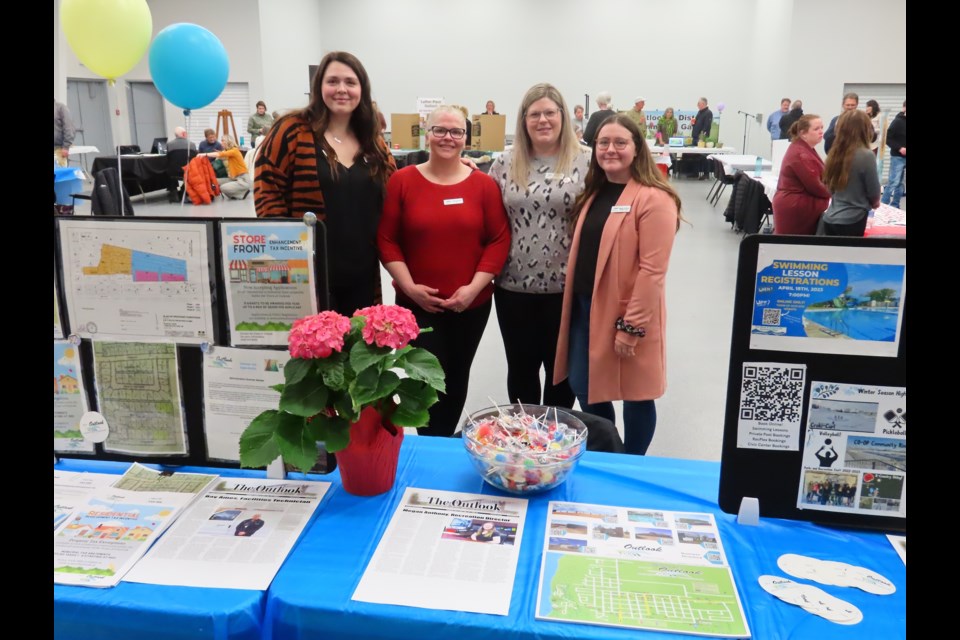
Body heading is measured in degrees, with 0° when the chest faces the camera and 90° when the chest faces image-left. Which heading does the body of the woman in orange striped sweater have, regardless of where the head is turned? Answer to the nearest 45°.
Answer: approximately 315°

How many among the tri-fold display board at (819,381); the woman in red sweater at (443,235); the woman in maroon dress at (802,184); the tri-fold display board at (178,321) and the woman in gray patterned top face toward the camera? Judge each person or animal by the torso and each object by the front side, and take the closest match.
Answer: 4

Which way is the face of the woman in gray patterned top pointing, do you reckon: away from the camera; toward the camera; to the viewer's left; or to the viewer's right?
toward the camera

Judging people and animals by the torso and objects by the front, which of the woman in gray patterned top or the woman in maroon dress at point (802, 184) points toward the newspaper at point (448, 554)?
the woman in gray patterned top

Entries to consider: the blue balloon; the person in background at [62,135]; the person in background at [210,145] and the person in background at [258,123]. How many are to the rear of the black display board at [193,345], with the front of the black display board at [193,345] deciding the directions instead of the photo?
4

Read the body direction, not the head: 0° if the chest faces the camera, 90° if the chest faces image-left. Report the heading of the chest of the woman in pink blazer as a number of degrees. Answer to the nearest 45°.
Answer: approximately 45°

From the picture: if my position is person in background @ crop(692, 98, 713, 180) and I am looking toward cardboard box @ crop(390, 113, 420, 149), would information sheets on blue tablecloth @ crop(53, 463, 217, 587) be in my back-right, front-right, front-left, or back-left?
front-left

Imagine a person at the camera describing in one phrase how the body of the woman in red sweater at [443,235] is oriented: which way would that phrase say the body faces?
toward the camera

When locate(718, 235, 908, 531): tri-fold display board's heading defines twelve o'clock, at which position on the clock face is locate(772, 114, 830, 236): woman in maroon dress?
The woman in maroon dress is roughly at 6 o'clock from the tri-fold display board.

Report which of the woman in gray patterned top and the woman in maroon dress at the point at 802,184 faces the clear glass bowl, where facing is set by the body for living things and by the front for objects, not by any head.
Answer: the woman in gray patterned top

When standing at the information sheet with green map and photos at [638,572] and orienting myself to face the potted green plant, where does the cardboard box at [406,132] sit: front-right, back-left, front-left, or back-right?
front-right

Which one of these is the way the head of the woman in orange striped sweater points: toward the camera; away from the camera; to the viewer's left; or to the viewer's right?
toward the camera

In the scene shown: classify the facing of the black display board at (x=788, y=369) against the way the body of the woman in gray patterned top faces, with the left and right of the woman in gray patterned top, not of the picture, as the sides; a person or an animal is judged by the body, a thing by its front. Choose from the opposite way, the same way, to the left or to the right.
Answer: the same way
